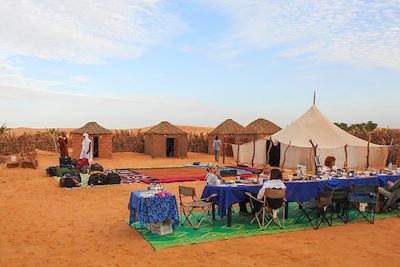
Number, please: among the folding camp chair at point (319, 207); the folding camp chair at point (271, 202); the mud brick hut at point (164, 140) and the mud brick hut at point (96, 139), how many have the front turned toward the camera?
2

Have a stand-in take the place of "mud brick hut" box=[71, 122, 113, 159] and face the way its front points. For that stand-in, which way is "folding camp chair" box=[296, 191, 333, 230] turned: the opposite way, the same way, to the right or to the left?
the opposite way

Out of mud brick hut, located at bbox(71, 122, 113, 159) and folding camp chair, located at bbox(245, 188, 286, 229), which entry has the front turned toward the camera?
the mud brick hut

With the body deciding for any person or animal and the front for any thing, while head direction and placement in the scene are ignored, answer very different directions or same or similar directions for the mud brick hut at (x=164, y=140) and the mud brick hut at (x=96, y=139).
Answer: same or similar directions

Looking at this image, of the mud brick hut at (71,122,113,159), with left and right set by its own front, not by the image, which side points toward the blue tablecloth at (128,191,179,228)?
front

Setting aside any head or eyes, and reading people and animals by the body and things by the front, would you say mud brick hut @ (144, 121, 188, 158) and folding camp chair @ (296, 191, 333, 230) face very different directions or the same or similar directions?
very different directions

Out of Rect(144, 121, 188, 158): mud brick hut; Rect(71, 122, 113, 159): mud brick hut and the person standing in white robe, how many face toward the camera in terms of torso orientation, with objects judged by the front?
3

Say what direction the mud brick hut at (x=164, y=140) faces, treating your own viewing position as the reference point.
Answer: facing the viewer

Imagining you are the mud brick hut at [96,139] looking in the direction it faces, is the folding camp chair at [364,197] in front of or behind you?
in front

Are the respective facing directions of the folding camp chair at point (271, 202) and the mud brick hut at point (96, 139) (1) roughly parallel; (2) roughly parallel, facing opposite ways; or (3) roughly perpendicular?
roughly parallel, facing opposite ways

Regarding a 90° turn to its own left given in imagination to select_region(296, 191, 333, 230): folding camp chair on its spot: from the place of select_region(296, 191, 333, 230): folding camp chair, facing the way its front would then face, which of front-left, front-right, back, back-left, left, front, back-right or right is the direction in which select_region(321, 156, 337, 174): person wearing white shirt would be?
back-right

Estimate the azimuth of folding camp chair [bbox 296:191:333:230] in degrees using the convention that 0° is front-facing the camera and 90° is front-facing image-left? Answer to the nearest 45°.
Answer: approximately 135°

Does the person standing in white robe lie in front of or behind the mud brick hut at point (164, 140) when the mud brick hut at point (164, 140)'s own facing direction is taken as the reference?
in front

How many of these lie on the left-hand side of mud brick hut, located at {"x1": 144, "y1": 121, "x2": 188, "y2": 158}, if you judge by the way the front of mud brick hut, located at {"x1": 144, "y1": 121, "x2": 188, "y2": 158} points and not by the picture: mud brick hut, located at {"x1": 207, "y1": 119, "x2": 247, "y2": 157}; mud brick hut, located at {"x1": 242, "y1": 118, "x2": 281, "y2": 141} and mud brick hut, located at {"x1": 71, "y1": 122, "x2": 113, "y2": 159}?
2

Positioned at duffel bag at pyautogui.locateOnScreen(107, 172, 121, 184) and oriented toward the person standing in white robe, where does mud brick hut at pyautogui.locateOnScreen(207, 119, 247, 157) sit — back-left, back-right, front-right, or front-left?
front-right

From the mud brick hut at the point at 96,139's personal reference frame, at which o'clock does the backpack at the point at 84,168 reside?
The backpack is roughly at 12 o'clock from the mud brick hut.

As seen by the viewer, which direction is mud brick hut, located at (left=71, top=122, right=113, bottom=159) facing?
toward the camera

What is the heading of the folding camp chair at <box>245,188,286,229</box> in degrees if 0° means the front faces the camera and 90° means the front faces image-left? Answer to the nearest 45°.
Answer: approximately 135°
